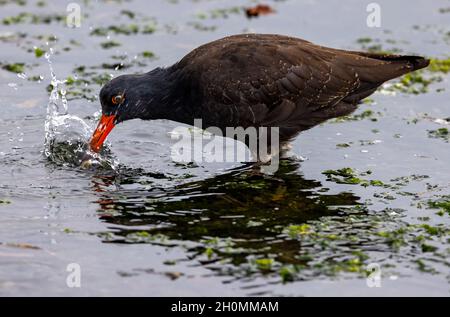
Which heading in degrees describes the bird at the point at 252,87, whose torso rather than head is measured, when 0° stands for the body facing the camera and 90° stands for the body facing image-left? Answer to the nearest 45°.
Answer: approximately 90°

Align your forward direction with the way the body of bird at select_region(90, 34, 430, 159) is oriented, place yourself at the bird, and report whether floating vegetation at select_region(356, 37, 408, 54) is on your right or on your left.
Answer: on your right

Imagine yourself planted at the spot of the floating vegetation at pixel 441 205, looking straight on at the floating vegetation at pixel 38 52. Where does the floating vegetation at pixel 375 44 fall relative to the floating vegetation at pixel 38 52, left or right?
right

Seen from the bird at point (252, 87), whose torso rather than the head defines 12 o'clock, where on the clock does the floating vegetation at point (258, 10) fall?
The floating vegetation is roughly at 3 o'clock from the bird.

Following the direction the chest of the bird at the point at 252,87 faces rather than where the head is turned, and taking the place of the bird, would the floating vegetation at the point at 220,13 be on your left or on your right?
on your right

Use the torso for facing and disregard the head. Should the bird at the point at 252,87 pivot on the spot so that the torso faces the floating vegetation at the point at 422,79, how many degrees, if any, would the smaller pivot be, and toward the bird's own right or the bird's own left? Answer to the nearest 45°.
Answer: approximately 135° to the bird's own right
